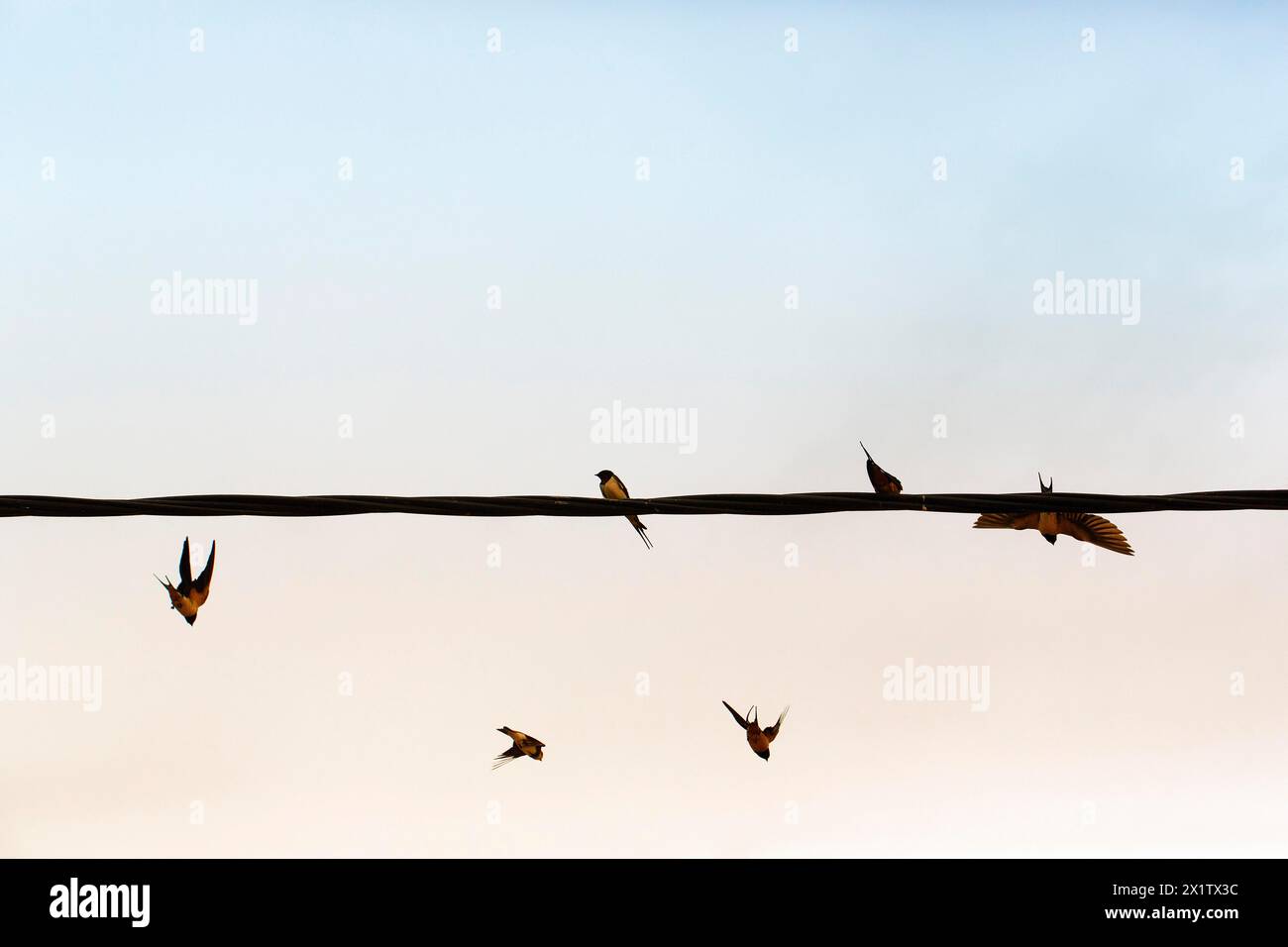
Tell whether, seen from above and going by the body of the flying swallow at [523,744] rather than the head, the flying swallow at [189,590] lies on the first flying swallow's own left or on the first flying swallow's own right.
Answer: on the first flying swallow's own right

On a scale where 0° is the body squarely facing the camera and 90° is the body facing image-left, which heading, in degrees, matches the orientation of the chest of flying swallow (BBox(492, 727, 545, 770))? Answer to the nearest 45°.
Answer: approximately 270°

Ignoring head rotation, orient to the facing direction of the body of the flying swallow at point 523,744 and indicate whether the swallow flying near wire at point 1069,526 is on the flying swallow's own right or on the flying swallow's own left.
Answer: on the flying swallow's own right

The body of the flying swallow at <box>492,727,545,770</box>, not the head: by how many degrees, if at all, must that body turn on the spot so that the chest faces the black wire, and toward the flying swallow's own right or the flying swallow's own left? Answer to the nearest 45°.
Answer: approximately 90° to the flying swallow's own right

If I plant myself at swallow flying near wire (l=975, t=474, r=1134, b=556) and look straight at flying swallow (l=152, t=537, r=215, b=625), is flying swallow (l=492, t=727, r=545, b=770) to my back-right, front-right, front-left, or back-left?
front-right
